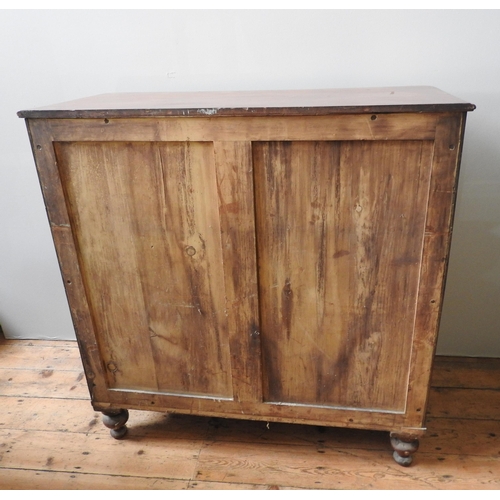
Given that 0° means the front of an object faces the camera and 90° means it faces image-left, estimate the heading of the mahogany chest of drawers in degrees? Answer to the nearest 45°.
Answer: approximately 180°
